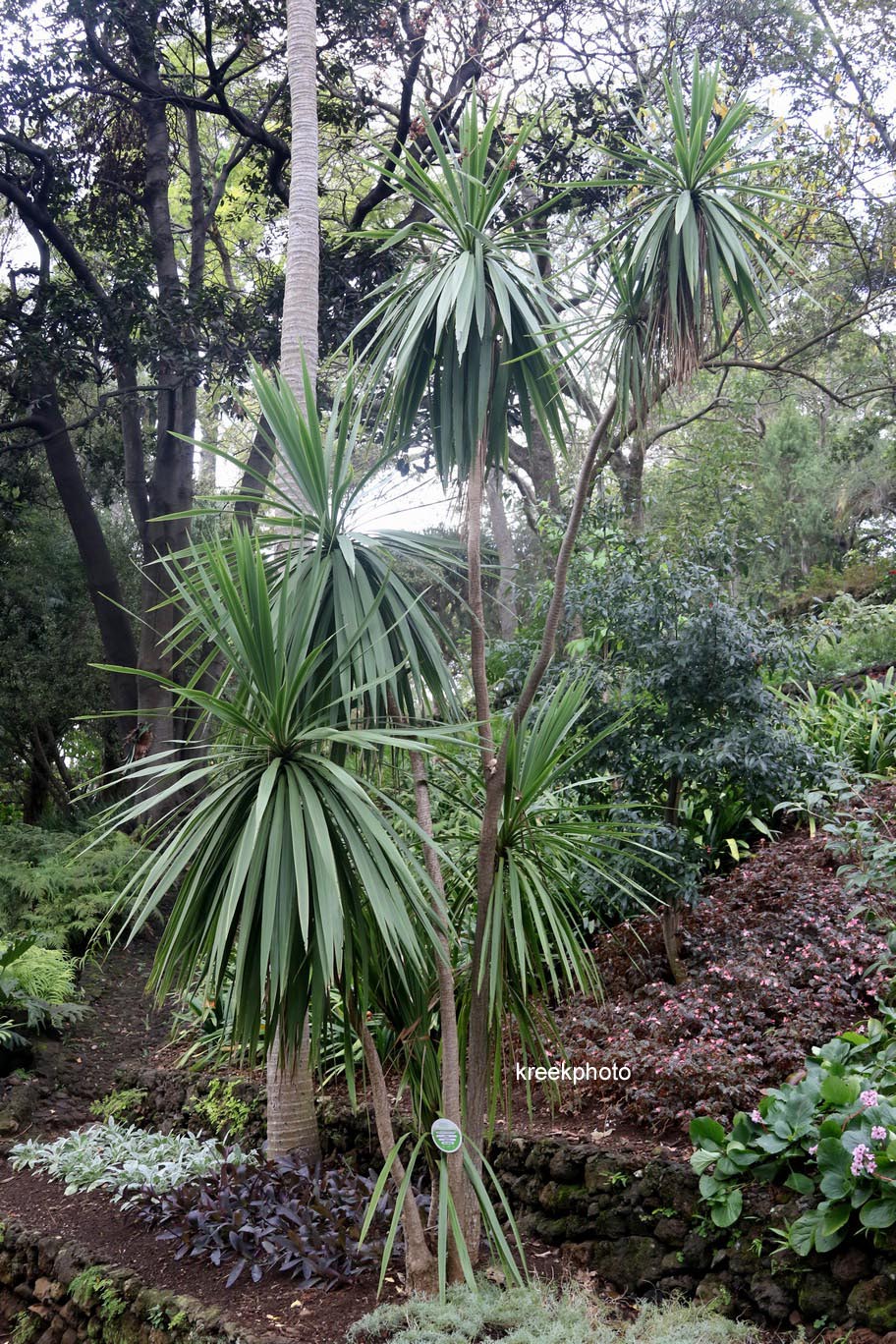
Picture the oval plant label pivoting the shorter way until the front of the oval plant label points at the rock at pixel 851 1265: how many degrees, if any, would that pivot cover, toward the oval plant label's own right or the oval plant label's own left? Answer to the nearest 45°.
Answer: approximately 90° to the oval plant label's own left

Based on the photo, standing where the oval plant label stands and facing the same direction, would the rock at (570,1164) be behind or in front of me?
behind

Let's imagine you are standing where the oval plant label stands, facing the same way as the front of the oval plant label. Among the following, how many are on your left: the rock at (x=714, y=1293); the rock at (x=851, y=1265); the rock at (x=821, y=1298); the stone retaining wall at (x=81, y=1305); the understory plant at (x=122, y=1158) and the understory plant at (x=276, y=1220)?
3

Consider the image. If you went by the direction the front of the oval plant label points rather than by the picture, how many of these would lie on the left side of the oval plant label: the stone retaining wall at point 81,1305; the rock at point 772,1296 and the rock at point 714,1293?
2

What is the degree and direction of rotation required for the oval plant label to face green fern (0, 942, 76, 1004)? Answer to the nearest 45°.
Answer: approximately 135° to its right

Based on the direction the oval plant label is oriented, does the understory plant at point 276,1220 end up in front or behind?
behind

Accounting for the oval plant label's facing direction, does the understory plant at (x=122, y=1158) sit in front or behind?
behind

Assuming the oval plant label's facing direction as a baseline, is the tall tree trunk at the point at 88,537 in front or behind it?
behind

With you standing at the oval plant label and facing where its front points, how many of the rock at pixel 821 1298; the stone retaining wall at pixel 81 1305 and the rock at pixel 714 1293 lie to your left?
2

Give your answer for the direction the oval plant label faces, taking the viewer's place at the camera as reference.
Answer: facing the viewer

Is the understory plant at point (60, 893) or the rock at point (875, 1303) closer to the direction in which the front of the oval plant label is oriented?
the rock

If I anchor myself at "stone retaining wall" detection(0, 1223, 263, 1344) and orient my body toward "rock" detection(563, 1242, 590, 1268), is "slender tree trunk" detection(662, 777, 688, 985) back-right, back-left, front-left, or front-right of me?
front-left

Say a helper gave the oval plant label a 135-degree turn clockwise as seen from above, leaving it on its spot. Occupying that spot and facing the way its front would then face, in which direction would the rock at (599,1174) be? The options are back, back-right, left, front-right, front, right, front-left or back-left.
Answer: right

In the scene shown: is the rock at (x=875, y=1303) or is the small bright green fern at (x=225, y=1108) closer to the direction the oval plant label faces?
the rock

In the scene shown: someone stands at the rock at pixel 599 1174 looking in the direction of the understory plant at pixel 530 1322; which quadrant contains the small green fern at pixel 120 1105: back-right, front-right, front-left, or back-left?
back-right

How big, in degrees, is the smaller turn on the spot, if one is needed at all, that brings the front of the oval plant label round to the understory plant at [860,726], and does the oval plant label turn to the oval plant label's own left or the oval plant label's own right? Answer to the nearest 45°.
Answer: approximately 135° to the oval plant label's own left

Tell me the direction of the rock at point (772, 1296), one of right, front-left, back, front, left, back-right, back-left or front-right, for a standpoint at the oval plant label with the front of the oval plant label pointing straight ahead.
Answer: left

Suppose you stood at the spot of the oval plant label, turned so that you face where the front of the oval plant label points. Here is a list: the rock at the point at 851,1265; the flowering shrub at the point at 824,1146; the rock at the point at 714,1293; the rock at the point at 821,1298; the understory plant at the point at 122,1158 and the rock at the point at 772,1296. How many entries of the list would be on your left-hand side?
5
